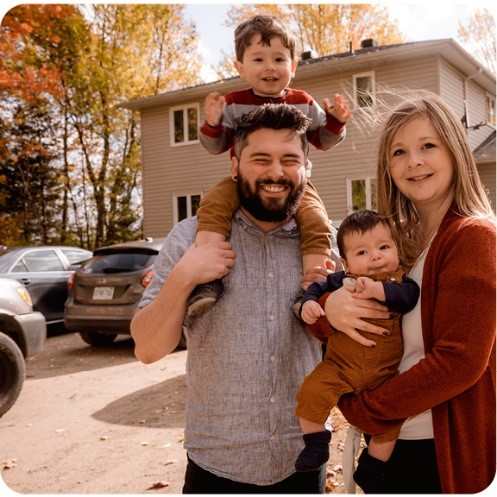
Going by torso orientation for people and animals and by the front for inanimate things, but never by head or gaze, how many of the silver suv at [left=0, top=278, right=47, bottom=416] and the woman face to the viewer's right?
1

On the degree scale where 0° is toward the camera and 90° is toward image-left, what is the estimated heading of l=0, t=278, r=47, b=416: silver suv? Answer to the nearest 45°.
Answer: approximately 270°

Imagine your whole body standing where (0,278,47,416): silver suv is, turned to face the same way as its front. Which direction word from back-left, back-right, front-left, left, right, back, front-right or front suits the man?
right

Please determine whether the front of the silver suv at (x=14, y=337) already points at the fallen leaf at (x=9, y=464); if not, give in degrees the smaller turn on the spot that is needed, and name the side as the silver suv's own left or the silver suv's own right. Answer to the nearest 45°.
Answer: approximately 90° to the silver suv's own right

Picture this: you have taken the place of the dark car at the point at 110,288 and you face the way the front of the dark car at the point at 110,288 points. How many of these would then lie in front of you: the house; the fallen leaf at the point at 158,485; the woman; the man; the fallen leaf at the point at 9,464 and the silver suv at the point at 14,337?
1

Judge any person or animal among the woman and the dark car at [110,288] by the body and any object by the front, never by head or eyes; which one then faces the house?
the dark car

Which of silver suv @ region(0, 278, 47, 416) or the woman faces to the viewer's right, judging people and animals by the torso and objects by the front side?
the silver suv

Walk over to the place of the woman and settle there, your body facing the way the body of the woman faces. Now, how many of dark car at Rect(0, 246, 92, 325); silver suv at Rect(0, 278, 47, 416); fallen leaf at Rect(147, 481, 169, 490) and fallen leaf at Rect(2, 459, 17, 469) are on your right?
4

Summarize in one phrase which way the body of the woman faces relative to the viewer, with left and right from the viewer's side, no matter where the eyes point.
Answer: facing the viewer and to the left of the viewer

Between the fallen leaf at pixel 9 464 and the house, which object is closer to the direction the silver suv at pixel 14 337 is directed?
the house

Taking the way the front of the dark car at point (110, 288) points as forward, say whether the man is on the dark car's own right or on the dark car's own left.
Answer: on the dark car's own right

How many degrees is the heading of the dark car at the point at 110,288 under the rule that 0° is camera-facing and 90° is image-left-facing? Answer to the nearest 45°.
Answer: approximately 225°
